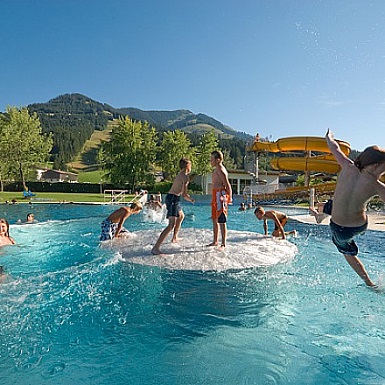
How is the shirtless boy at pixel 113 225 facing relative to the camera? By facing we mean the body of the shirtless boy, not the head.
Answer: to the viewer's right

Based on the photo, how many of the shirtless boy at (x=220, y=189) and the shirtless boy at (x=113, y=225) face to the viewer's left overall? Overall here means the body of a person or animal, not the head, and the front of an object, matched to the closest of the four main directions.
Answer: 1

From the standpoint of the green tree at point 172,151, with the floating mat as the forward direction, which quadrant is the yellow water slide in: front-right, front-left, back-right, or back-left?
front-left

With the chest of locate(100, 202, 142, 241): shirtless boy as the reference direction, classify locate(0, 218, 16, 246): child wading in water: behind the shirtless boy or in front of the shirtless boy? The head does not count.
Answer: behind

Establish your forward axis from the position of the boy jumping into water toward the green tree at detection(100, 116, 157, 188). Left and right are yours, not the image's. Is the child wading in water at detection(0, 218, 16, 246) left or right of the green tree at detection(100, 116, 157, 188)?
left

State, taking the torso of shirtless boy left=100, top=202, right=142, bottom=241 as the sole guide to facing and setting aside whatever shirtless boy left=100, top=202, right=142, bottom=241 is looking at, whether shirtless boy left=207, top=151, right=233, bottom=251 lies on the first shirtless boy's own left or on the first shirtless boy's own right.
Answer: on the first shirtless boy's own right

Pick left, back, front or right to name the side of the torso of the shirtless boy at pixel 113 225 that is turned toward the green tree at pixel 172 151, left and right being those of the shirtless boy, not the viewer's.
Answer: left
